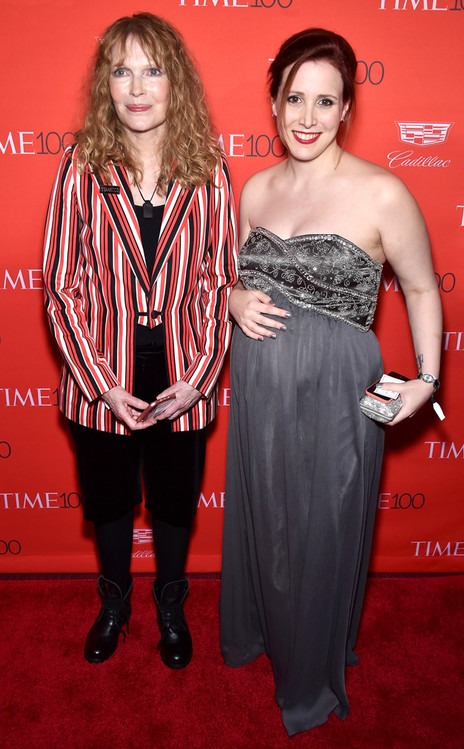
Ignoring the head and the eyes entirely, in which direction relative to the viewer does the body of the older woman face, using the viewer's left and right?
facing the viewer
